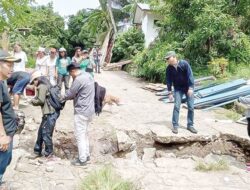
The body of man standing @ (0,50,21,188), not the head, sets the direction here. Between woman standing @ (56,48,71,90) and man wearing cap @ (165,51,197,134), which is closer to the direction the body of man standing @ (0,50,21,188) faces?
the man wearing cap

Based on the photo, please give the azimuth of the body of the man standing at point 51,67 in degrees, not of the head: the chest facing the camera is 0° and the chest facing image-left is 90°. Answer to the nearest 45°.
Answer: approximately 0°

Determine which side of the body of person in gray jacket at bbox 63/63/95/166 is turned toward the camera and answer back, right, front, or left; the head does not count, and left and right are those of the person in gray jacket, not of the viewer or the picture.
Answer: left

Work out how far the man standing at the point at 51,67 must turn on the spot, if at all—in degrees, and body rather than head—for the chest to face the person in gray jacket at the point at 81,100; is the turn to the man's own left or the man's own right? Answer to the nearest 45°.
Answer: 0° — they already face them

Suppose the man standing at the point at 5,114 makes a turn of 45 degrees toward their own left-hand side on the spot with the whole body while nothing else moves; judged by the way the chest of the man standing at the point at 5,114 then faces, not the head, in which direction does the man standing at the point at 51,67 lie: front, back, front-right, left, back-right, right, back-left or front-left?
front-left

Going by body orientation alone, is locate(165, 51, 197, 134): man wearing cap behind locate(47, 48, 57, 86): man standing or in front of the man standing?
in front

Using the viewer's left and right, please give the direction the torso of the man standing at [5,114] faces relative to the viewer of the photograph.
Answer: facing to the right of the viewer
